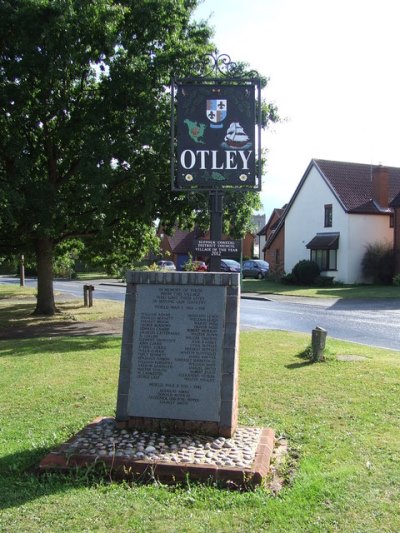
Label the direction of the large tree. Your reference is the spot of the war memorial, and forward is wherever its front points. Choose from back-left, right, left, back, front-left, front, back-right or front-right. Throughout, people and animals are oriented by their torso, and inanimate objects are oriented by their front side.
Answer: back

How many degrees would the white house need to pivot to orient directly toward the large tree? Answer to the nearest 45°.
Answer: approximately 45° to its left

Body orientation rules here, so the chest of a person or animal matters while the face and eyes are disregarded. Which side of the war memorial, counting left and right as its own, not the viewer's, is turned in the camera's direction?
front

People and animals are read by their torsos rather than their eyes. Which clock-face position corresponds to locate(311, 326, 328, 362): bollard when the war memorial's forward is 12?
The bollard is roughly at 7 o'clock from the war memorial.

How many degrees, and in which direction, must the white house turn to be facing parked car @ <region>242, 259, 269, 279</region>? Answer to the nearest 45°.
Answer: approximately 90° to its right

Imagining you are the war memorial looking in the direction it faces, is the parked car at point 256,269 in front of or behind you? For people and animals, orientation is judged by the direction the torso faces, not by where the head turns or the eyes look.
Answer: behind

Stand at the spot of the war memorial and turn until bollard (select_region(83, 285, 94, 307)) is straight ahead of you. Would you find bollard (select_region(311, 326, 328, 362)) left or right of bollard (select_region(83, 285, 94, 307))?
right

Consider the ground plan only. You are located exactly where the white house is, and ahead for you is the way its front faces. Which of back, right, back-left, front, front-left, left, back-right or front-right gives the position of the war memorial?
front-left

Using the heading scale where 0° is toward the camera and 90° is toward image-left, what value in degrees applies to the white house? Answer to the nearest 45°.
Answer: approximately 45°
